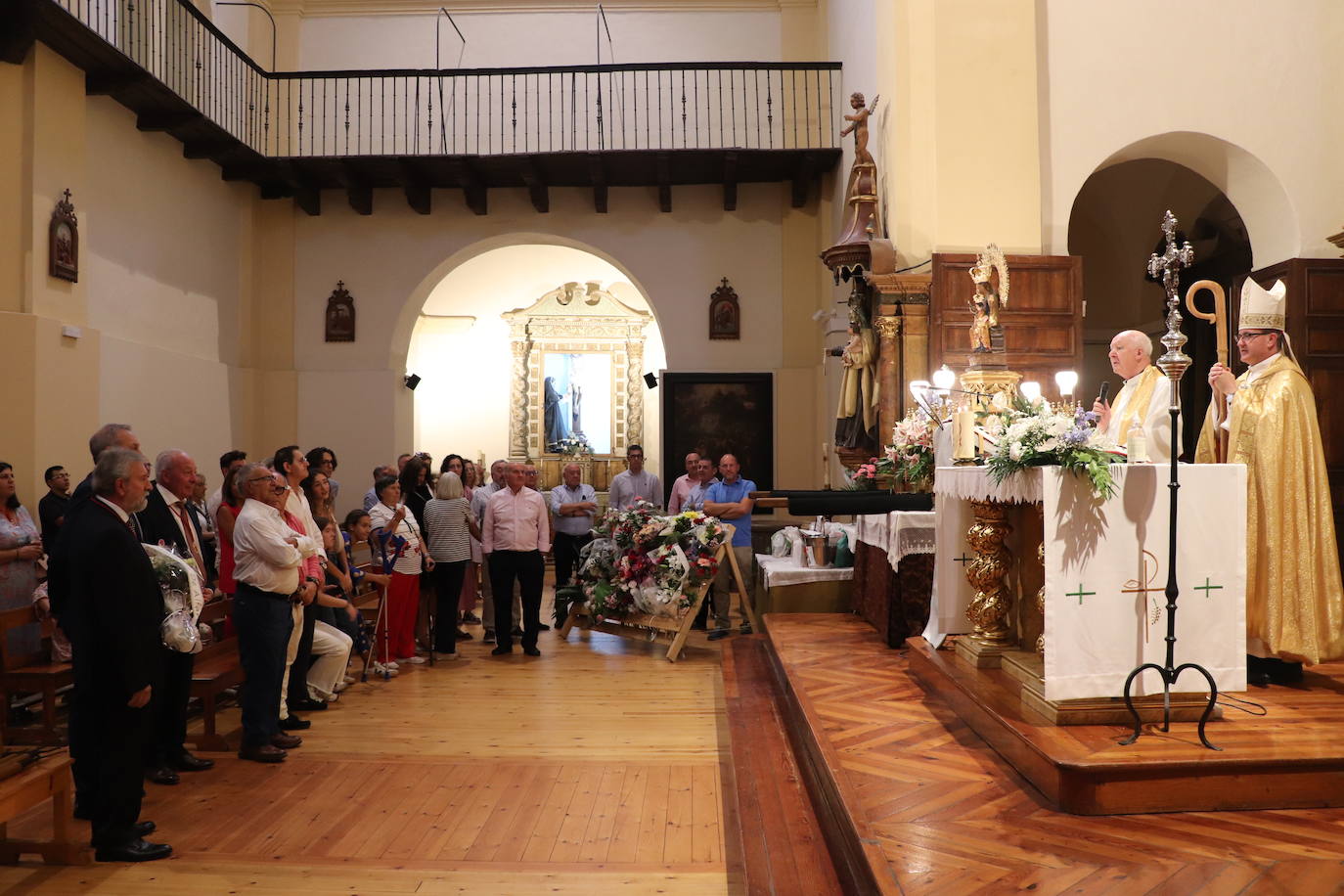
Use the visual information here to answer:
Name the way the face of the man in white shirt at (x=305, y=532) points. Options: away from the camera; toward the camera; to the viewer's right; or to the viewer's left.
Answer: to the viewer's right

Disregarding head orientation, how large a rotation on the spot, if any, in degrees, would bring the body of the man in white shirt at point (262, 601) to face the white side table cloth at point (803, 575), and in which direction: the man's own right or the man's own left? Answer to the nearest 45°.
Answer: approximately 45° to the man's own left

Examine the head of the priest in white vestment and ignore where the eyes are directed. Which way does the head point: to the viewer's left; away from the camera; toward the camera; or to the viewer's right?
to the viewer's left

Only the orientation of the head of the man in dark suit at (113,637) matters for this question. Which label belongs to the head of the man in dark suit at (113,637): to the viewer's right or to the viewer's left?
to the viewer's right

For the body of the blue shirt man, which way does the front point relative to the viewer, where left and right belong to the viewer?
facing the viewer

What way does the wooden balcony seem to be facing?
toward the camera

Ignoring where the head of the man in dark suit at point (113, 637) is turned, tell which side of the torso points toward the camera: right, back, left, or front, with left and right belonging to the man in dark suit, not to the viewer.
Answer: right

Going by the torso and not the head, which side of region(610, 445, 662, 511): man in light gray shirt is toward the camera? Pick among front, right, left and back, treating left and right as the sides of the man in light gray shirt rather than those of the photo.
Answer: front

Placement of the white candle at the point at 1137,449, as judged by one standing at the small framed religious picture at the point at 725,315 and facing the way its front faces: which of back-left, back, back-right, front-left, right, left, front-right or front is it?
front

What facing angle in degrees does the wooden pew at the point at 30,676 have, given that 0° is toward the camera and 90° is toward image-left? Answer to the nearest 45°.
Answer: approximately 270°

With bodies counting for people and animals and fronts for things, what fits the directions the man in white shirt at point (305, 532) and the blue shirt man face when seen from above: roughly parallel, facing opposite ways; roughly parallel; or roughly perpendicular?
roughly perpendicular
